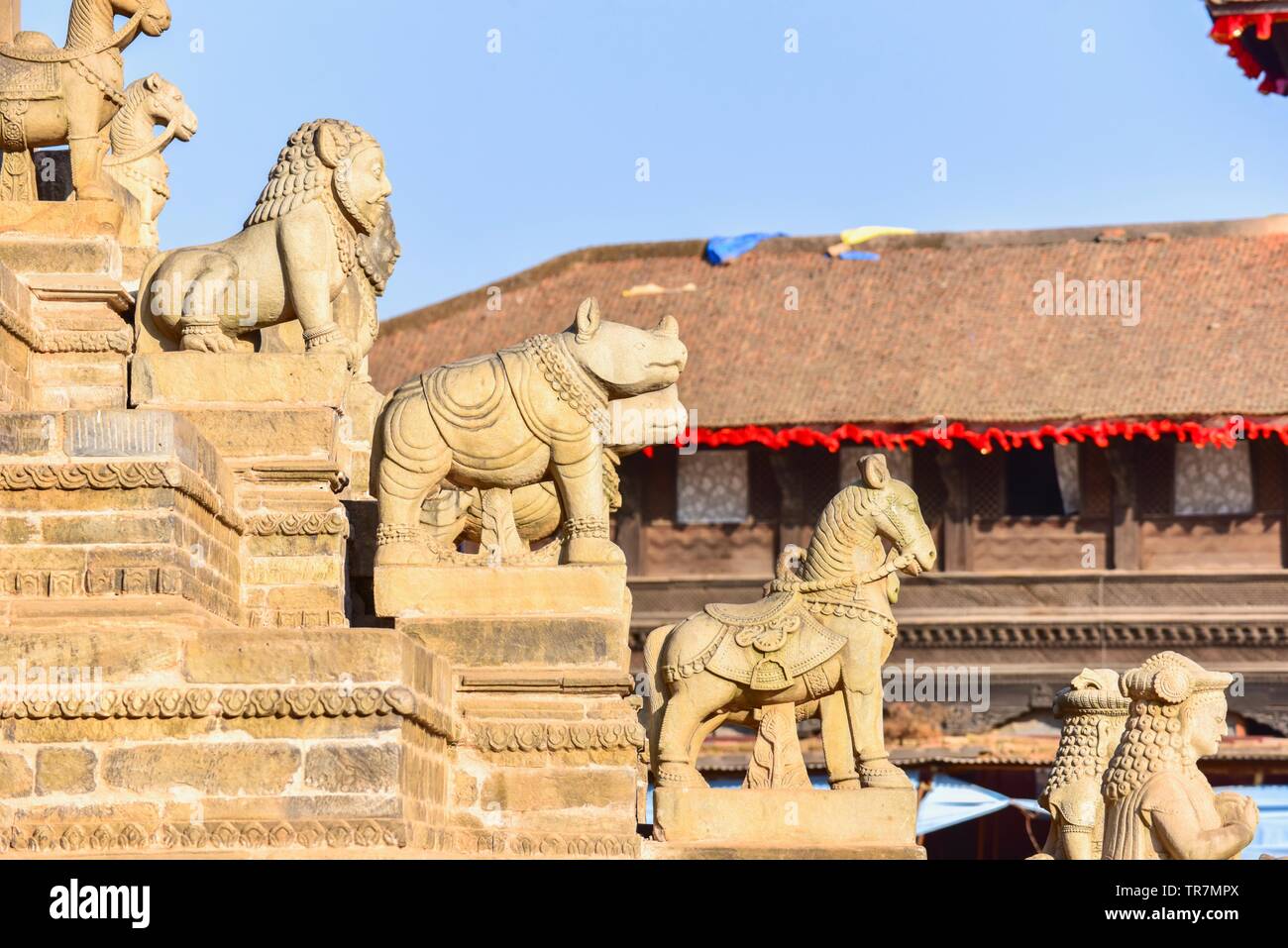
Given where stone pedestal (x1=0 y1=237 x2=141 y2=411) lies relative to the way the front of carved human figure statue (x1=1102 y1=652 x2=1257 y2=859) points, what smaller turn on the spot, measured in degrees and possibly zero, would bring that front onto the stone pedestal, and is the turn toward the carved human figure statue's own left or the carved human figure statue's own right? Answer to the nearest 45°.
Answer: approximately 180°

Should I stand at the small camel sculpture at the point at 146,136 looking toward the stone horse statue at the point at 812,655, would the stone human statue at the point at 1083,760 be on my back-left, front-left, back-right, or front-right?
front-left

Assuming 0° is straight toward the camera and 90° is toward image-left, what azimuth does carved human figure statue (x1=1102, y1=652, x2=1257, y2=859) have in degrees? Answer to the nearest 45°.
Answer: approximately 270°

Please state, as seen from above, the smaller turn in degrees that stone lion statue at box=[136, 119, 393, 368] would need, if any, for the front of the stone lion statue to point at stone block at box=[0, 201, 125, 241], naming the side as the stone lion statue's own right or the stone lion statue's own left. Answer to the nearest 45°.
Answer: approximately 135° to the stone lion statue's own left

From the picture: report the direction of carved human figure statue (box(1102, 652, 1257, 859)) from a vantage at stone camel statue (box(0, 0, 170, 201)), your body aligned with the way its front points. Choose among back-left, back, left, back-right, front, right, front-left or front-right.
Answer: front-right

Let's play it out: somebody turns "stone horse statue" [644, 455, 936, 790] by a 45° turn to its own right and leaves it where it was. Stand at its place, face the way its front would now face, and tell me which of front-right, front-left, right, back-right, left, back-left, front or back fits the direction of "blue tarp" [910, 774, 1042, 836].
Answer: back-left

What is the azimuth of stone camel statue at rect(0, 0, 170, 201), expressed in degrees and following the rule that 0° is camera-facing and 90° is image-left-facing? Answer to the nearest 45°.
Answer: approximately 270°

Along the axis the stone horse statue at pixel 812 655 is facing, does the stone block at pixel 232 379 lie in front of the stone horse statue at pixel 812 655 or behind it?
behind

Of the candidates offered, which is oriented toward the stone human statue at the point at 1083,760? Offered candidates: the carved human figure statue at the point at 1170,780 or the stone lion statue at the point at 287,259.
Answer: the stone lion statue at the point at 287,259

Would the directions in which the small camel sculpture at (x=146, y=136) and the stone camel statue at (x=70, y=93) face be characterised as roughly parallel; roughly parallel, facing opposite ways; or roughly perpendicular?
roughly parallel

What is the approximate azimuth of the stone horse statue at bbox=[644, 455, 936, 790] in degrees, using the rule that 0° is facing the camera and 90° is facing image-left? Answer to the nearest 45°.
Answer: approximately 270°

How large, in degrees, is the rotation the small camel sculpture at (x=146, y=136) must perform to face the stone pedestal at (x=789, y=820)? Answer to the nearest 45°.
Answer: approximately 45° to its right

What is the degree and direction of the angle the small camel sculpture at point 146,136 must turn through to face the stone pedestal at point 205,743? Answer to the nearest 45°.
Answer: approximately 90° to its right
